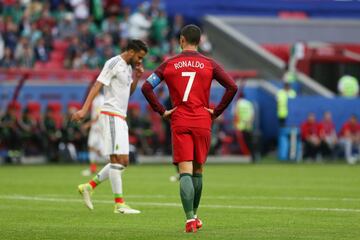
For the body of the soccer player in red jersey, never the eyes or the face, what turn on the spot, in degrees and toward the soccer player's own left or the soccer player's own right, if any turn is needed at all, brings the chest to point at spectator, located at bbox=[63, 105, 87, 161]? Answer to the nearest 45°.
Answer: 0° — they already face them

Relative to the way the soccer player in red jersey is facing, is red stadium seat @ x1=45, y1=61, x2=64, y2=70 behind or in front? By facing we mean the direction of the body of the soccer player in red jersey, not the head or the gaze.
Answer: in front

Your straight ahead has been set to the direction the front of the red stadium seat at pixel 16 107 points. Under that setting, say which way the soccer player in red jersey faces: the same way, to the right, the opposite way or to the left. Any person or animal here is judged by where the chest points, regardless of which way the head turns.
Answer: the opposite way

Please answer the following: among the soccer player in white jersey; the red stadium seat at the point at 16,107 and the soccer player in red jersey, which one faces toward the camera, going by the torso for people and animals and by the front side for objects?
the red stadium seat

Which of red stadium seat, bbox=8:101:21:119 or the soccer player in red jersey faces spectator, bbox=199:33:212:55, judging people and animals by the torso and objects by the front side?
the soccer player in red jersey

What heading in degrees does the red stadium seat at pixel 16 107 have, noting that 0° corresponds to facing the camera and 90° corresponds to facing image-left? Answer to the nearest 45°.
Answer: approximately 0°
